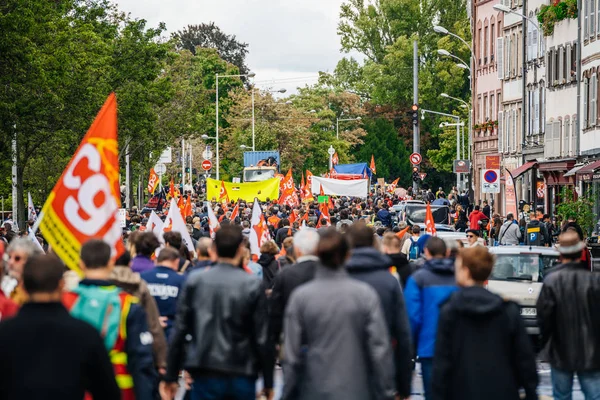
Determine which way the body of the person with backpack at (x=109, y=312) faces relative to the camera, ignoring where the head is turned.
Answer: away from the camera

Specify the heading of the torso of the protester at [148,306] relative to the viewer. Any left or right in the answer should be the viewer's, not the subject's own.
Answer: facing away from the viewer

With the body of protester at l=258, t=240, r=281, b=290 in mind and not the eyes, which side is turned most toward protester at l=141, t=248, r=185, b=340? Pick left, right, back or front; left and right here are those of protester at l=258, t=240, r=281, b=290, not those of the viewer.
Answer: back

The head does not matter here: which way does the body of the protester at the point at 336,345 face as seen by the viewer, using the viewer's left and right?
facing away from the viewer

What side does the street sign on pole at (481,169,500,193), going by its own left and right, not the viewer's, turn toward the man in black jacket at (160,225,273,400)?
front

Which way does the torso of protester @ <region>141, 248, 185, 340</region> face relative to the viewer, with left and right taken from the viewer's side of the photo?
facing away from the viewer

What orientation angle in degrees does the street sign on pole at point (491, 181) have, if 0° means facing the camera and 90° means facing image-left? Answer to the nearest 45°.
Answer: approximately 0°

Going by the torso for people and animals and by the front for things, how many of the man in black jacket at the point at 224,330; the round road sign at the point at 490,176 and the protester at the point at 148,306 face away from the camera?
2

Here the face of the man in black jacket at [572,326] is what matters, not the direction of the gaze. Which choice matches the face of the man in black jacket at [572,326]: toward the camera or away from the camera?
away from the camera

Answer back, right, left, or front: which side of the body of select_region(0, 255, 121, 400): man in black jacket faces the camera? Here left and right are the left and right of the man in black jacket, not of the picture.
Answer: back

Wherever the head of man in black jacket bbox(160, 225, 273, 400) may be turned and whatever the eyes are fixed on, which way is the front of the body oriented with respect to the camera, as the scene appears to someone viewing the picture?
away from the camera
